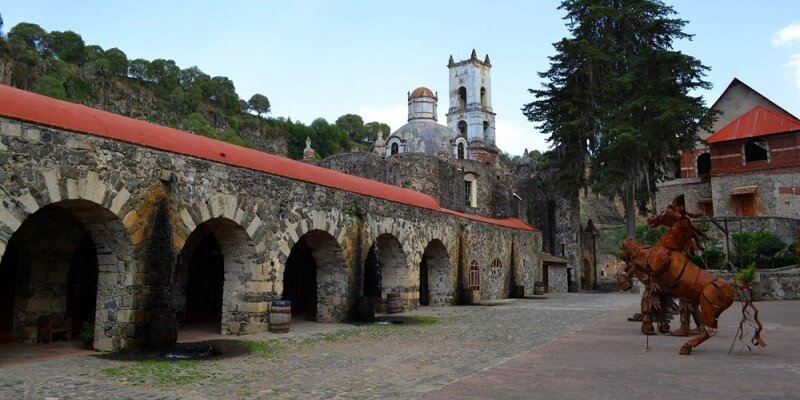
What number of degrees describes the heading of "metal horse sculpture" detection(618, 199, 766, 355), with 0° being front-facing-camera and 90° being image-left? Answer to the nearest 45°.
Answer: approximately 90°

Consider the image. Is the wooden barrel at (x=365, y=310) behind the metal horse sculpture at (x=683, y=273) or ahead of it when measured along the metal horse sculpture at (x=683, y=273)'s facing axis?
ahead

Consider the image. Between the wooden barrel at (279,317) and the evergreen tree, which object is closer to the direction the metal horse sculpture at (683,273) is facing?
the wooden barrel

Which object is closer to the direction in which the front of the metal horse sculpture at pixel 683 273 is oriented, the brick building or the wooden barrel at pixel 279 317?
the wooden barrel

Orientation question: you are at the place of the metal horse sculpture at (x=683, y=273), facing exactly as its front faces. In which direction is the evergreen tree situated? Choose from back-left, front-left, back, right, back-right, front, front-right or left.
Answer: right

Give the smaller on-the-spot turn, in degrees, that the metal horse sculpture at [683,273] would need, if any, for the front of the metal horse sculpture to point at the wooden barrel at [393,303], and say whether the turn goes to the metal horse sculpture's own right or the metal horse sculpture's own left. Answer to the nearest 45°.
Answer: approximately 45° to the metal horse sculpture's own right

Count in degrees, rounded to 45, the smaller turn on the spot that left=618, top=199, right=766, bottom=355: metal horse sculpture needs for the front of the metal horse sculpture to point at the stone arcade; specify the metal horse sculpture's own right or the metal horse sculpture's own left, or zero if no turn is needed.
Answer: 0° — it already faces it

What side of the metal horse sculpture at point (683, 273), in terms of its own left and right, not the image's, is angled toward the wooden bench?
front

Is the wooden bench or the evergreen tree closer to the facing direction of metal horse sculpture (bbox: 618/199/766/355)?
the wooden bench

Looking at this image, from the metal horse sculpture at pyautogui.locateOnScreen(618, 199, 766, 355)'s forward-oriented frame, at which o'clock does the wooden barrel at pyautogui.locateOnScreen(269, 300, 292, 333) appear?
The wooden barrel is roughly at 12 o'clock from the metal horse sculpture.

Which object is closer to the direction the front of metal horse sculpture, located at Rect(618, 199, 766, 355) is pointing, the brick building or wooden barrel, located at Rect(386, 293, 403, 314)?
the wooden barrel

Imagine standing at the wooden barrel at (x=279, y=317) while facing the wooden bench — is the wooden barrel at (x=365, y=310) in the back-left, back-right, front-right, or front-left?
back-right
